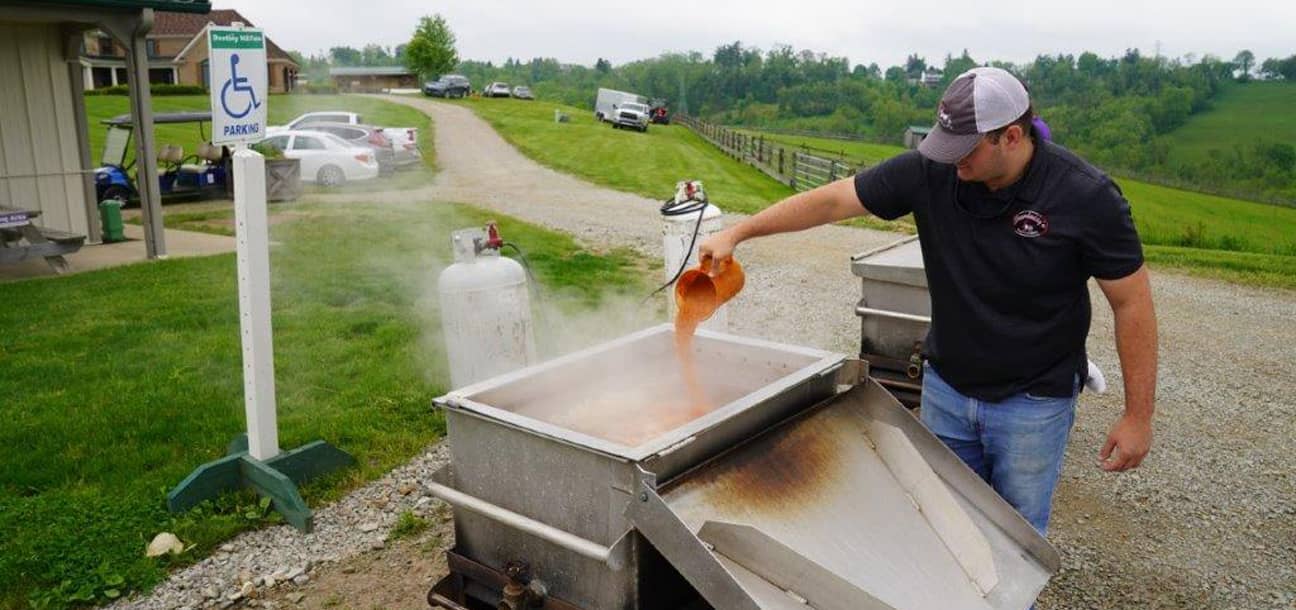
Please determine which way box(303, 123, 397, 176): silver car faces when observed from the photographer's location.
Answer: facing to the left of the viewer

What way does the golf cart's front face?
to the viewer's left

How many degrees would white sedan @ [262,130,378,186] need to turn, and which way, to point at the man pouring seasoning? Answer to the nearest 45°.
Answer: approximately 90° to its left

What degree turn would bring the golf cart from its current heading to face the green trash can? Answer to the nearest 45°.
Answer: approximately 90° to its left

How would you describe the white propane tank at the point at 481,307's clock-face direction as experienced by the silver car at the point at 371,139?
The white propane tank is roughly at 9 o'clock from the silver car.

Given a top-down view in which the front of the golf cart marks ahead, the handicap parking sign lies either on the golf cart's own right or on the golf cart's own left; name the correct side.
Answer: on the golf cart's own left

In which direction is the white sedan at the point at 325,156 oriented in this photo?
to the viewer's left

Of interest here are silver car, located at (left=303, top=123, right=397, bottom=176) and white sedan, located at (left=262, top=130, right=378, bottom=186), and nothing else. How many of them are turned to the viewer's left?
2

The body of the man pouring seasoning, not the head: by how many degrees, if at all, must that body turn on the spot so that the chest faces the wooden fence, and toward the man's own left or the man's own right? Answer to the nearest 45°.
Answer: approximately 135° to the man's own right
